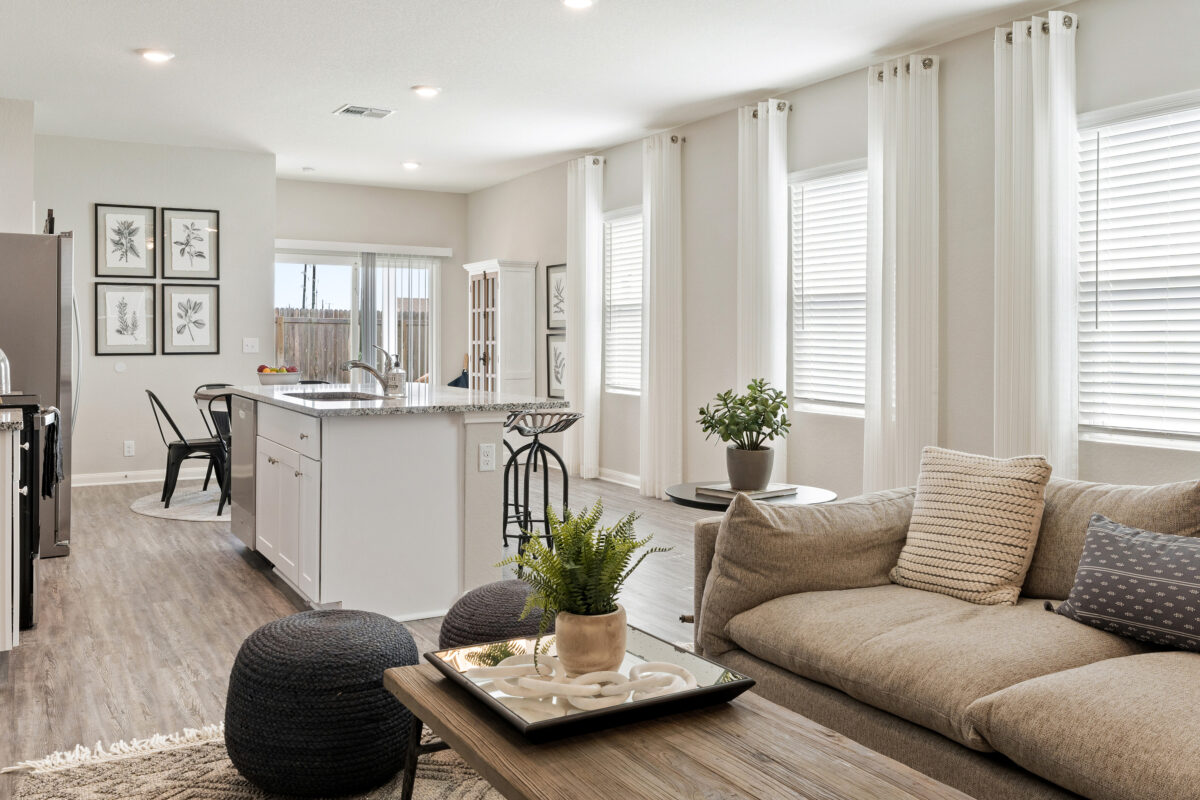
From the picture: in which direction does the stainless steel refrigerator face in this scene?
to the viewer's right

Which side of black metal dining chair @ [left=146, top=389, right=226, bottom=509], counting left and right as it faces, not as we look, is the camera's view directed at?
right

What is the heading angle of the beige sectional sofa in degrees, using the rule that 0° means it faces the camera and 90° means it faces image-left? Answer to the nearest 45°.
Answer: approximately 45°

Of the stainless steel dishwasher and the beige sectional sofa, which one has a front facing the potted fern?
the beige sectional sofa

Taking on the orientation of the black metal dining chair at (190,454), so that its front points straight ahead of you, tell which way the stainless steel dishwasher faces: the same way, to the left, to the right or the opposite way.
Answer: the opposite way

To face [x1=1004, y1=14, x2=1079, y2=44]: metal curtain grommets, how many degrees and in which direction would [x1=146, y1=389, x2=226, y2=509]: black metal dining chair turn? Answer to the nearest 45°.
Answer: approximately 45° to its right

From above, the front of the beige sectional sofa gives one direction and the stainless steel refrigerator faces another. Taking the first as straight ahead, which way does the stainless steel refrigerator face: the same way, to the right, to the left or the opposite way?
the opposite way

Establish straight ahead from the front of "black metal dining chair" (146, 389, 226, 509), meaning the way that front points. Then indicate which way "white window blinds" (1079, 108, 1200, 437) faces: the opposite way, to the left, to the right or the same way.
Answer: the opposite way

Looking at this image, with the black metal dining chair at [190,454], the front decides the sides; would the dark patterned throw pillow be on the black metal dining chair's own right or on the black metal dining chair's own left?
on the black metal dining chair's own right

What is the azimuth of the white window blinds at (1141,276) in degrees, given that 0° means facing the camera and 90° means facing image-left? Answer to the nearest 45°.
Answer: approximately 45°

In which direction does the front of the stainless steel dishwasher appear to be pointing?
to the viewer's left
